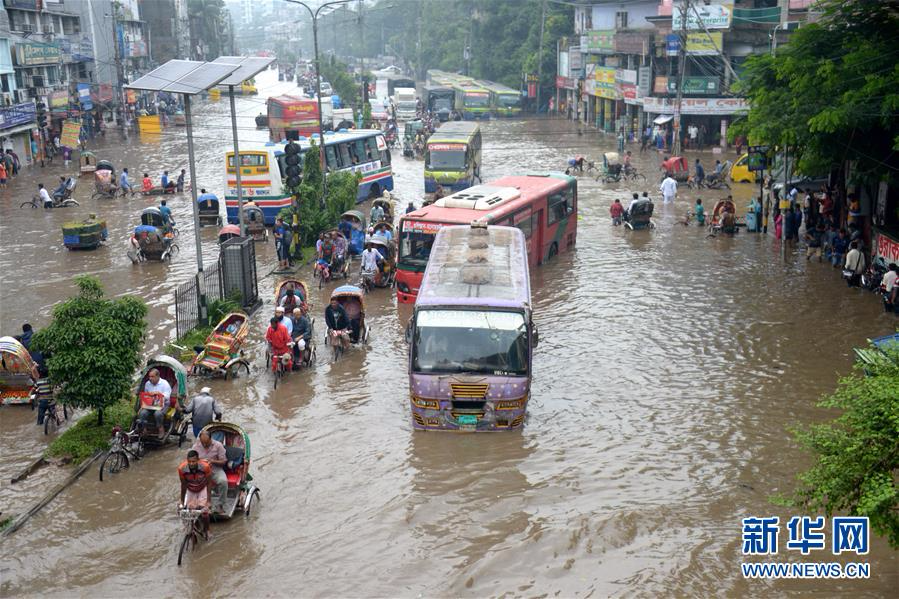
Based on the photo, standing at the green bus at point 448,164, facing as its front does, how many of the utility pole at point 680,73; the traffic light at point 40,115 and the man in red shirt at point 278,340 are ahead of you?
1

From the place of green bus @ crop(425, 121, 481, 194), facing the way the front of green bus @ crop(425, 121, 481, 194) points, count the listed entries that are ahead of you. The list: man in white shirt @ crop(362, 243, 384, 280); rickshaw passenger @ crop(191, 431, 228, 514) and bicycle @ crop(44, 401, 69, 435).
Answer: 3

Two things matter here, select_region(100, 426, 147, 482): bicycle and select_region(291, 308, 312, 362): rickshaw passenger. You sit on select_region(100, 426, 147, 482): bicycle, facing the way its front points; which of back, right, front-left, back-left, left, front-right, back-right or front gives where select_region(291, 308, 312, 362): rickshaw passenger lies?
back

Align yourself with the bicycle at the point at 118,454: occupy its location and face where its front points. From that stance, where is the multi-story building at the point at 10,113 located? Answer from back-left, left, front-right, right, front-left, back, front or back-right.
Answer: back-right

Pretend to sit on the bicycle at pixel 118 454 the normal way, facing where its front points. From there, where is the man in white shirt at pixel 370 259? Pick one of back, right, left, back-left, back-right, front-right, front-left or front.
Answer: back

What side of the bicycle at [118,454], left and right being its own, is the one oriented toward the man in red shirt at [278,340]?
back

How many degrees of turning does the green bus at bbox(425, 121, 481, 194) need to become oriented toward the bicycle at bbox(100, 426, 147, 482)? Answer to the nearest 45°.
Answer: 0° — it already faces it

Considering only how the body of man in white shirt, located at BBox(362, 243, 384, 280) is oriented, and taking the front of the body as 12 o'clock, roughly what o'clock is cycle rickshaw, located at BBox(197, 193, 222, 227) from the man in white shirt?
The cycle rickshaw is roughly at 5 o'clock from the man in white shirt.

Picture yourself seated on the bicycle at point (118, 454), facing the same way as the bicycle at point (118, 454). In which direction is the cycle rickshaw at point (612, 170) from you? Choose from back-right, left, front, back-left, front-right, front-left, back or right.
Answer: back

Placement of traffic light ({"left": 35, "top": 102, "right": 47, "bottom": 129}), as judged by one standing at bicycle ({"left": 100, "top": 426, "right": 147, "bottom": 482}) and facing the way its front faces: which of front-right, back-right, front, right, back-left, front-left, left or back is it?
back-right
